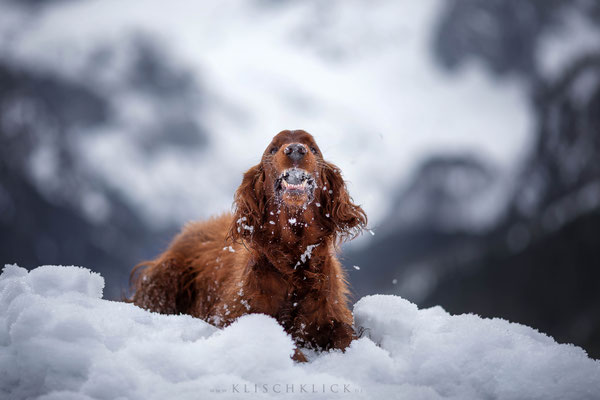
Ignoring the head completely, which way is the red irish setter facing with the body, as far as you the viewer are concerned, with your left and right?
facing the viewer and to the right of the viewer
